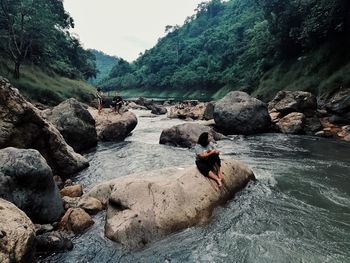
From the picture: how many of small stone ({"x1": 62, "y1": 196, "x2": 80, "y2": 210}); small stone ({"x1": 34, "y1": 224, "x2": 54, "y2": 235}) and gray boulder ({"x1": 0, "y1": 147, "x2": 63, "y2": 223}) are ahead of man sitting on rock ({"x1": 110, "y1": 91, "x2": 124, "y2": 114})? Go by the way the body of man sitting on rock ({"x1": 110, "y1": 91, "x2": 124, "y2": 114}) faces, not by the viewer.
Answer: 3

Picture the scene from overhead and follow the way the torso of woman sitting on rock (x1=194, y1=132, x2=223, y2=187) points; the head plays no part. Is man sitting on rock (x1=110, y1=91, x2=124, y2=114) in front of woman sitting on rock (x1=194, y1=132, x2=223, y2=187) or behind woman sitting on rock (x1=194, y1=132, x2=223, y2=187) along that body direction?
behind

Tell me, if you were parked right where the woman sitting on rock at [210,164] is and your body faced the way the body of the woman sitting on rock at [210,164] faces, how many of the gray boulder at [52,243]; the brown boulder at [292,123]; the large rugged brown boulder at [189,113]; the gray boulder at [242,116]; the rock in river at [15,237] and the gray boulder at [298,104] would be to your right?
2

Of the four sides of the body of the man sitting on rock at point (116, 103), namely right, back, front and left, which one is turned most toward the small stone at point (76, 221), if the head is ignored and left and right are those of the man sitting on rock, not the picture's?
front

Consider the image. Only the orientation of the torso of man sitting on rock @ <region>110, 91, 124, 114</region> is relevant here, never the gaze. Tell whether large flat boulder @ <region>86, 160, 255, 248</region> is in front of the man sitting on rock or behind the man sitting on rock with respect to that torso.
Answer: in front

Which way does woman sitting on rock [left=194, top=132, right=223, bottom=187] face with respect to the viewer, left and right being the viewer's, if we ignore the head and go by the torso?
facing the viewer and to the right of the viewer

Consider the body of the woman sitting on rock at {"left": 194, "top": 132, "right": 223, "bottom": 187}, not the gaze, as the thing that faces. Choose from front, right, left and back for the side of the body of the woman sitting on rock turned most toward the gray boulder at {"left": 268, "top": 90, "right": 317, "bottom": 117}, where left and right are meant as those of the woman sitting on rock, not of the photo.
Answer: left

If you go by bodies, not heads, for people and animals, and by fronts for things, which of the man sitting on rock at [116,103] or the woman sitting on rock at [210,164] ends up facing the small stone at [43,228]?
the man sitting on rock at [116,103]

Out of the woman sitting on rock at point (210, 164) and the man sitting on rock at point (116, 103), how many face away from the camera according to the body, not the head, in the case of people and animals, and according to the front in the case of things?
0

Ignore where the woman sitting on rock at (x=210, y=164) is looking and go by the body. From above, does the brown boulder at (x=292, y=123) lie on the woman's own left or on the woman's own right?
on the woman's own left

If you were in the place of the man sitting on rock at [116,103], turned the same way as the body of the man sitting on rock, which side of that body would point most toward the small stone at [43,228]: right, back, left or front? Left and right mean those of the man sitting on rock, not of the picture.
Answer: front
